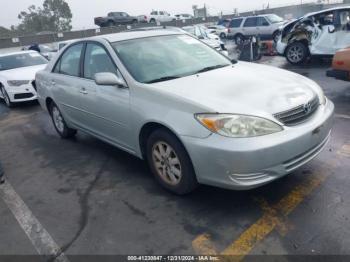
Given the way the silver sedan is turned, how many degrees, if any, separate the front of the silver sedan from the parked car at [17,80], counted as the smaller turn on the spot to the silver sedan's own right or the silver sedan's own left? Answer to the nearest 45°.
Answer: approximately 180°

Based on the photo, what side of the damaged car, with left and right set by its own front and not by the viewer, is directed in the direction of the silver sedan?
left

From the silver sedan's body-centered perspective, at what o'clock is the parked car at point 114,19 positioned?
The parked car is roughly at 7 o'clock from the silver sedan.

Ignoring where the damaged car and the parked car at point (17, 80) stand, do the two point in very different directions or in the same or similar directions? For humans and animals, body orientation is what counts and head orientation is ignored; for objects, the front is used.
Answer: very different directions

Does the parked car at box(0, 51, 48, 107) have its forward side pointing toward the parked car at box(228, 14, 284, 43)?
no

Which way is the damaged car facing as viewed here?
to the viewer's left

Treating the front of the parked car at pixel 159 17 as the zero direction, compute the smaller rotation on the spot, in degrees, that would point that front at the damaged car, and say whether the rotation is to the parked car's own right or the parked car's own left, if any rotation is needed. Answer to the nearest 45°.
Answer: approximately 90° to the parked car's own right

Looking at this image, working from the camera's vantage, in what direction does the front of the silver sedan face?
facing the viewer and to the right of the viewer

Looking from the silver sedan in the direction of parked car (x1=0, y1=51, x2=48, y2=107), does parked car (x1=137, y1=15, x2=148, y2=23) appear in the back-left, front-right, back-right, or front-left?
front-right
